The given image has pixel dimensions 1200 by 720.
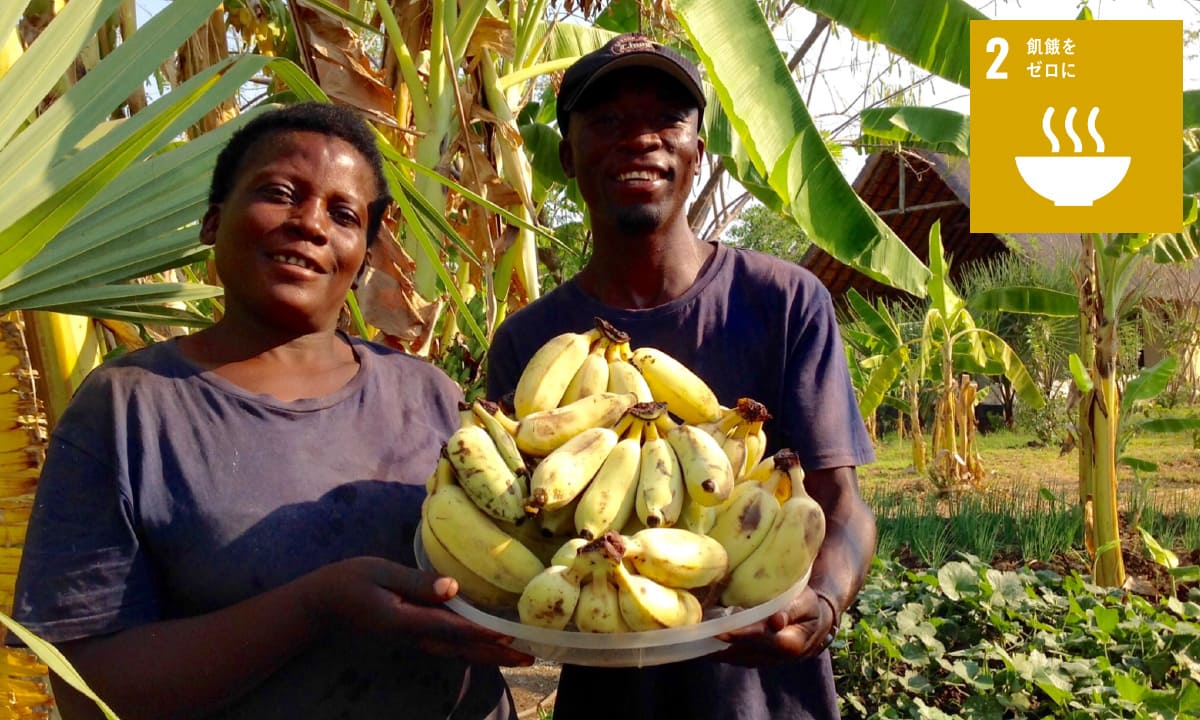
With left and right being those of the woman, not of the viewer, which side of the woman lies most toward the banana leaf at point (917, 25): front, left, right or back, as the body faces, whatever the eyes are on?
left

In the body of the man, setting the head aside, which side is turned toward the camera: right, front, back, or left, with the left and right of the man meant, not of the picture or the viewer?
front

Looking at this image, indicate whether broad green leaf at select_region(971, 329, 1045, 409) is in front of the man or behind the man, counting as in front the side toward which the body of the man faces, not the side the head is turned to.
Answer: behind

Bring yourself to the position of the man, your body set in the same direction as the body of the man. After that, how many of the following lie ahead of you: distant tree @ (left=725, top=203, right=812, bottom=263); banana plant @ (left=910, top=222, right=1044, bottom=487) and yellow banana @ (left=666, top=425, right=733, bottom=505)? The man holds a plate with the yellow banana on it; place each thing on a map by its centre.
1

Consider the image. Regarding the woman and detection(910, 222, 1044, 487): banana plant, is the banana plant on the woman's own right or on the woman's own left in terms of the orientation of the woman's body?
on the woman's own left

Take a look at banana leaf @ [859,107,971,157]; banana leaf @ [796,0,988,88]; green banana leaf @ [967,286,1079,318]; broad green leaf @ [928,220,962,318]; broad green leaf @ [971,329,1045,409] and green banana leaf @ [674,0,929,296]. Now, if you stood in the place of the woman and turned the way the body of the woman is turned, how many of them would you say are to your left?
6

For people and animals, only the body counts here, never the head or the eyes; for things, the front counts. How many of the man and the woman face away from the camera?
0

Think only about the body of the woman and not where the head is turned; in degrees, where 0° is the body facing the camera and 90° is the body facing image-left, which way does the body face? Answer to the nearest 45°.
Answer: approximately 315°
